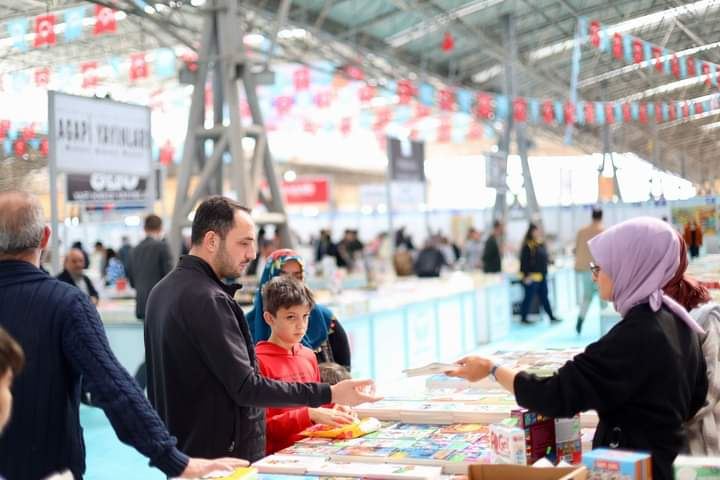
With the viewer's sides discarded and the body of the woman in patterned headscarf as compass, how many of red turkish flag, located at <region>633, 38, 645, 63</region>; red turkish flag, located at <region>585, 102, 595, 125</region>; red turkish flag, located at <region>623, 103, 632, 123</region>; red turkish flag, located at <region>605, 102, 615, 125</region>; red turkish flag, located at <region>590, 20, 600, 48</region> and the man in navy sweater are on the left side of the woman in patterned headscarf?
5

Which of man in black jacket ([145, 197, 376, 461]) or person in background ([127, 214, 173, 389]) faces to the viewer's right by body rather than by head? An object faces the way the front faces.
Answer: the man in black jacket

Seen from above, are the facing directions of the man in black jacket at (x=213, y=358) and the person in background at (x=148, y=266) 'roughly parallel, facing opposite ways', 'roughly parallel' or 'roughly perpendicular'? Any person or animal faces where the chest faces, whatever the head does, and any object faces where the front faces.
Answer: roughly perpendicular

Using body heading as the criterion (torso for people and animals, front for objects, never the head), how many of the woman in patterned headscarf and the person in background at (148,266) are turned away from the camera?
1

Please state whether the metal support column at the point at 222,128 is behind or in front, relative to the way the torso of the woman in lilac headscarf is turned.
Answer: in front

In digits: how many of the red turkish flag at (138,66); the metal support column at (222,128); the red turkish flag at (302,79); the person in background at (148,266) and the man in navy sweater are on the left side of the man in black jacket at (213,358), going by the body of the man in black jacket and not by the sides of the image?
4

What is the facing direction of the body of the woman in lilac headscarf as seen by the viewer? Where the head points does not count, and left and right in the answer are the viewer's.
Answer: facing away from the viewer and to the left of the viewer

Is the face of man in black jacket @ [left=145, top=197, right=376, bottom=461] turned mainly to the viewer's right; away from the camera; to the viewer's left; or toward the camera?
to the viewer's right

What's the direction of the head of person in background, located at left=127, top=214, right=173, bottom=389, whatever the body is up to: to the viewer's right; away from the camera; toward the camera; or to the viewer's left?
away from the camera

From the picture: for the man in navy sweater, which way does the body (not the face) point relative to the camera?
away from the camera

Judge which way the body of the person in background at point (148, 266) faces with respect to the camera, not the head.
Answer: away from the camera

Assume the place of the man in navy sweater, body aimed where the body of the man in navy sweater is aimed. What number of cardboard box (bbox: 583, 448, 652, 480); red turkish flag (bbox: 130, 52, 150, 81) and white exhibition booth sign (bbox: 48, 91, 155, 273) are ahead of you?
2

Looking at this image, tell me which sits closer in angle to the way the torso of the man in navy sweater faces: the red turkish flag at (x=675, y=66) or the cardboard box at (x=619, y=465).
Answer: the red turkish flag

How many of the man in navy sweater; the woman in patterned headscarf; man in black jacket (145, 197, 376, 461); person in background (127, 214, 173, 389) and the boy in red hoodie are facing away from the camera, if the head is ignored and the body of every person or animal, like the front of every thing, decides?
2

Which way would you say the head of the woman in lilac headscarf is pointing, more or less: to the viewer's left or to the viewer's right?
to the viewer's left
